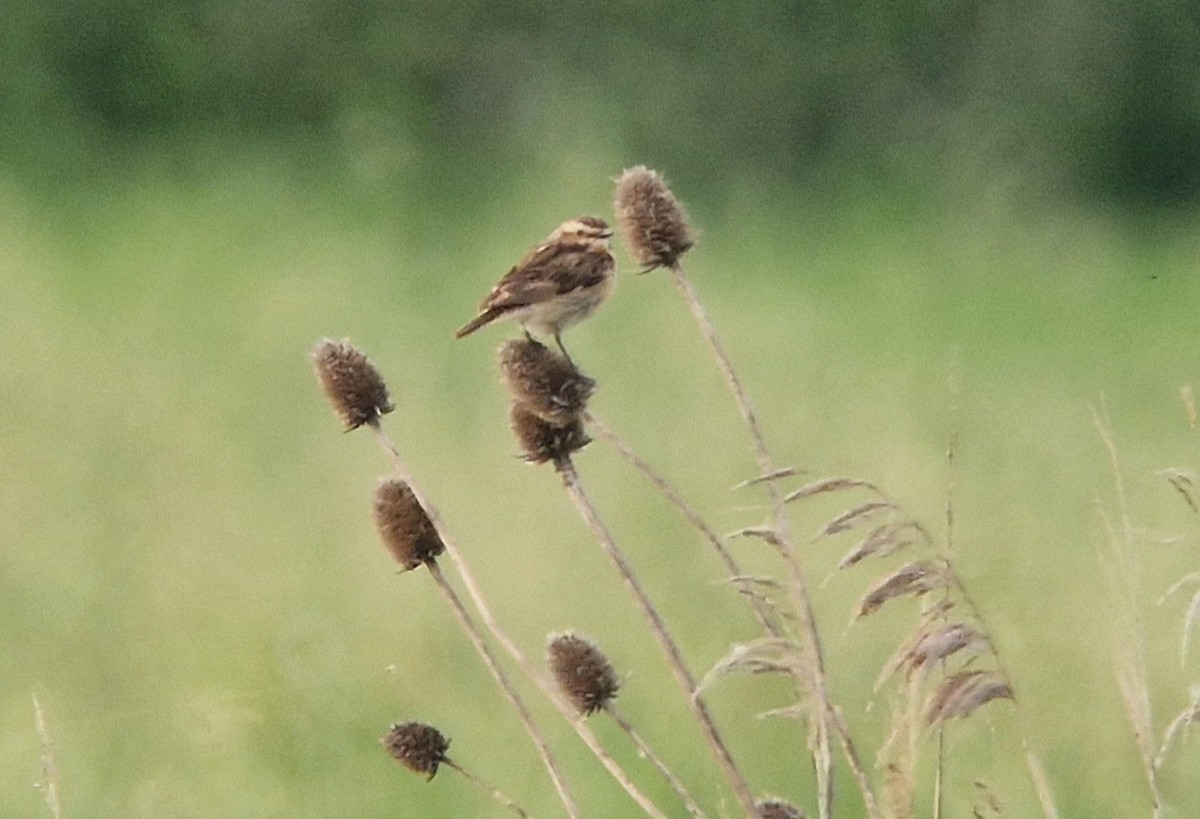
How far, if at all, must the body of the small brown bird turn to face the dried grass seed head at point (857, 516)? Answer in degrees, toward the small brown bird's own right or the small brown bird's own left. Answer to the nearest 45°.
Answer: approximately 45° to the small brown bird's own right

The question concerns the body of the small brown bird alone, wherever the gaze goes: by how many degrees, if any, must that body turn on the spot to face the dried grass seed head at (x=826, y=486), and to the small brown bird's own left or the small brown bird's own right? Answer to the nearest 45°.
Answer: approximately 45° to the small brown bird's own right

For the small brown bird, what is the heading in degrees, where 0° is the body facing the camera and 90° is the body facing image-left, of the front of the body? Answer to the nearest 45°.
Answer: approximately 270°
